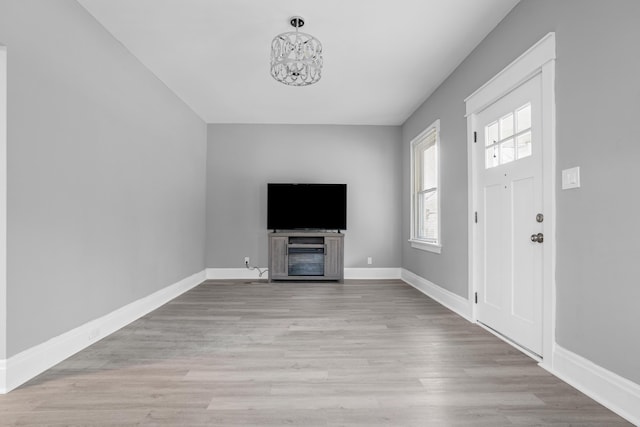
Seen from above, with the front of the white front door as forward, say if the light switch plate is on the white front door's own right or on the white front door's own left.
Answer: on the white front door's own left

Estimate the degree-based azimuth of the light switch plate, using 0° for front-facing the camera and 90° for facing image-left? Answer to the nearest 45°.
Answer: approximately 45°

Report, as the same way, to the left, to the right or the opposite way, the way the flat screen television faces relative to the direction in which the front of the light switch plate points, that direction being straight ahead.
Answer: to the left

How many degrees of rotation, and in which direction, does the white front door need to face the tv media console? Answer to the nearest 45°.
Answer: approximately 90° to its right

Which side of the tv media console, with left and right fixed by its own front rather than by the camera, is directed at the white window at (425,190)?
left

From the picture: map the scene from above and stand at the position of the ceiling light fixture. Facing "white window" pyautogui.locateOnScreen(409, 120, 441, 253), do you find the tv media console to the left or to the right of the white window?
left

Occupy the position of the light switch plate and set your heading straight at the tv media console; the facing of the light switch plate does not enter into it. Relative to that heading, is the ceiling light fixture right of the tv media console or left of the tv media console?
left

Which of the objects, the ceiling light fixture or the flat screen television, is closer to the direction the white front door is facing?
the ceiling light fixture

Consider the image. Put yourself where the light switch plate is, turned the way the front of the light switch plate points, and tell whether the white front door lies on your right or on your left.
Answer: on your right

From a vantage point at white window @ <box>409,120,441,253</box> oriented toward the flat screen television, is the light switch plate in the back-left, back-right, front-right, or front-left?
back-left

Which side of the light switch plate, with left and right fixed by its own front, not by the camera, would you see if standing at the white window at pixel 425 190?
right

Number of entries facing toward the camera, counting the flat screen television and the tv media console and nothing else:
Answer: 2

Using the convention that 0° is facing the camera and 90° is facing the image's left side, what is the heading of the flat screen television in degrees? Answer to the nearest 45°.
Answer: approximately 0°
